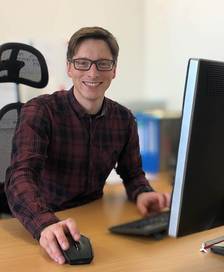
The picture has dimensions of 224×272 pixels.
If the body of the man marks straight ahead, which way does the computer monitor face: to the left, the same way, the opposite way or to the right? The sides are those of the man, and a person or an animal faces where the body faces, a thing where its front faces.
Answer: the opposite way

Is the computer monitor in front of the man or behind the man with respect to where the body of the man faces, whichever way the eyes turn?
in front

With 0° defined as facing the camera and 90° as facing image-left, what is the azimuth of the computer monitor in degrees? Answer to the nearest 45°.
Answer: approximately 135°

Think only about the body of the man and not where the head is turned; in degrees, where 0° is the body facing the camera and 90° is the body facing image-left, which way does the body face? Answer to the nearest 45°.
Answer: approximately 315°

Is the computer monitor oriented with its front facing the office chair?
yes
